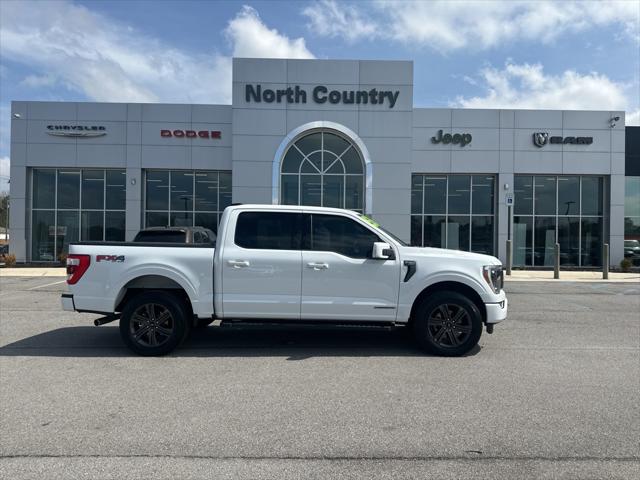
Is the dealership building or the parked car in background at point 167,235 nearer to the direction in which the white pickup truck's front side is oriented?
the dealership building

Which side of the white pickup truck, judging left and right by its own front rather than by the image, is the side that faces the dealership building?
left

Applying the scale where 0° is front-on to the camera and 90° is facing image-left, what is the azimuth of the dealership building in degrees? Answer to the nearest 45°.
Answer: approximately 0°

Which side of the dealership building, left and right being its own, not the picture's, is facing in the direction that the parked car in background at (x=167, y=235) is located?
front

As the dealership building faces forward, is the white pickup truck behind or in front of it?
in front

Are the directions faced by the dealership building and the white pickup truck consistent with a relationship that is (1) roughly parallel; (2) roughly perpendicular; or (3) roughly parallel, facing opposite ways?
roughly perpendicular

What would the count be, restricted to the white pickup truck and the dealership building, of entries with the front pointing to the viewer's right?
1

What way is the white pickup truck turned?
to the viewer's right
